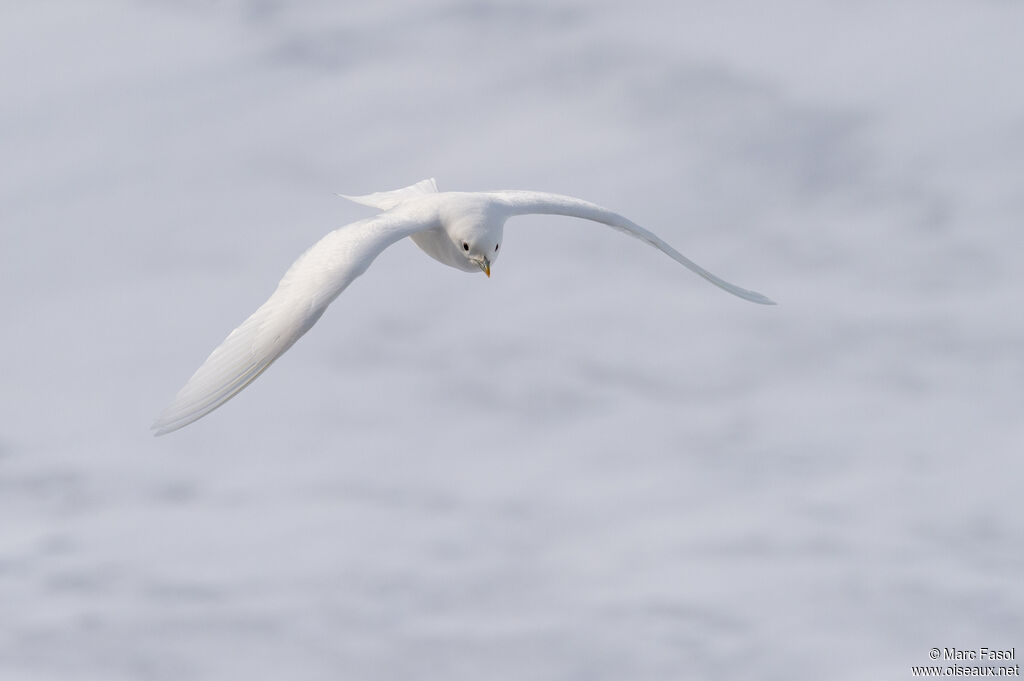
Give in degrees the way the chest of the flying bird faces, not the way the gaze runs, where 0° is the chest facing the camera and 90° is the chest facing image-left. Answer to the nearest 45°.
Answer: approximately 315°
